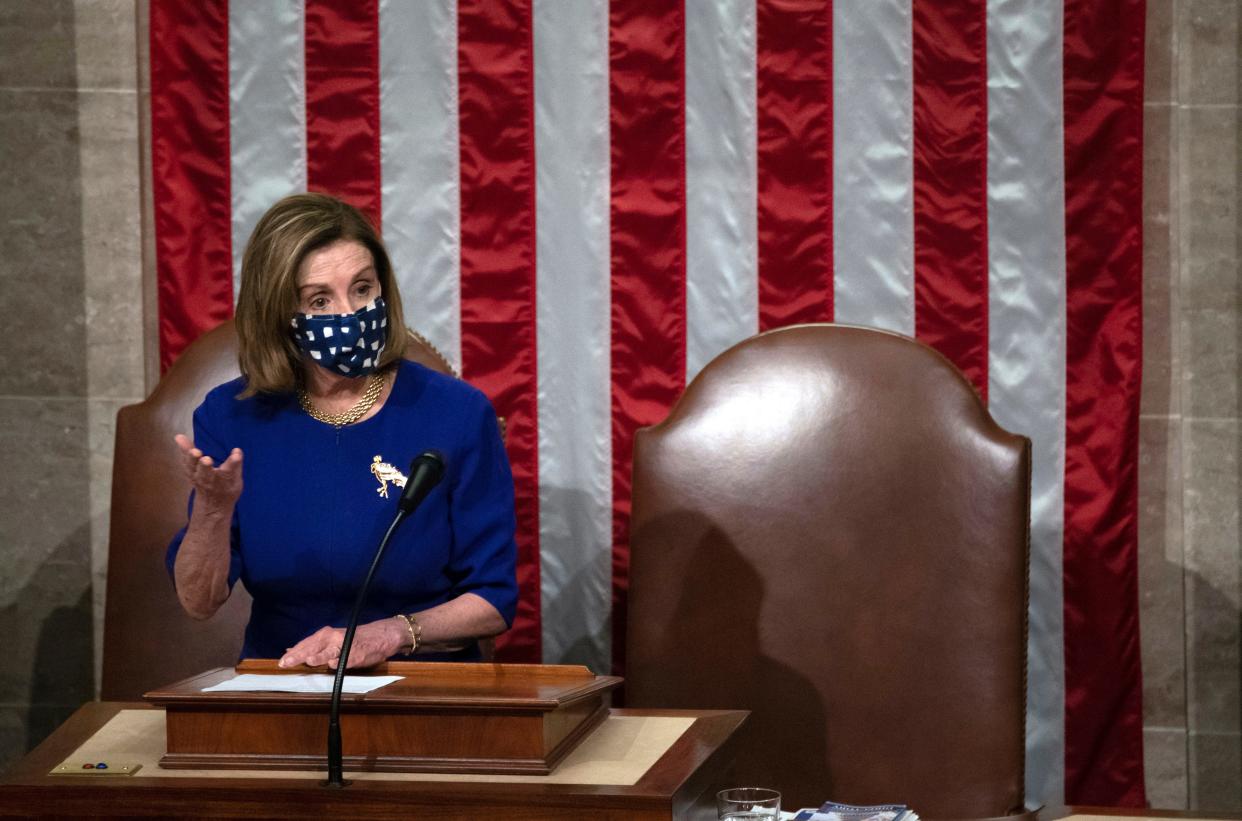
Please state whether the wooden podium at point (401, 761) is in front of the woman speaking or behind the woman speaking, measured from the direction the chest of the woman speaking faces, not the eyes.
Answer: in front

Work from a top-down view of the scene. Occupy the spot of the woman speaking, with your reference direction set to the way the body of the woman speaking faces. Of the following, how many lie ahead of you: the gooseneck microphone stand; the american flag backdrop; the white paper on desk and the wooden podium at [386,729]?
3

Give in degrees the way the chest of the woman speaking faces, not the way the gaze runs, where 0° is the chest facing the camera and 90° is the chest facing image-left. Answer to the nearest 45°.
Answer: approximately 0°
